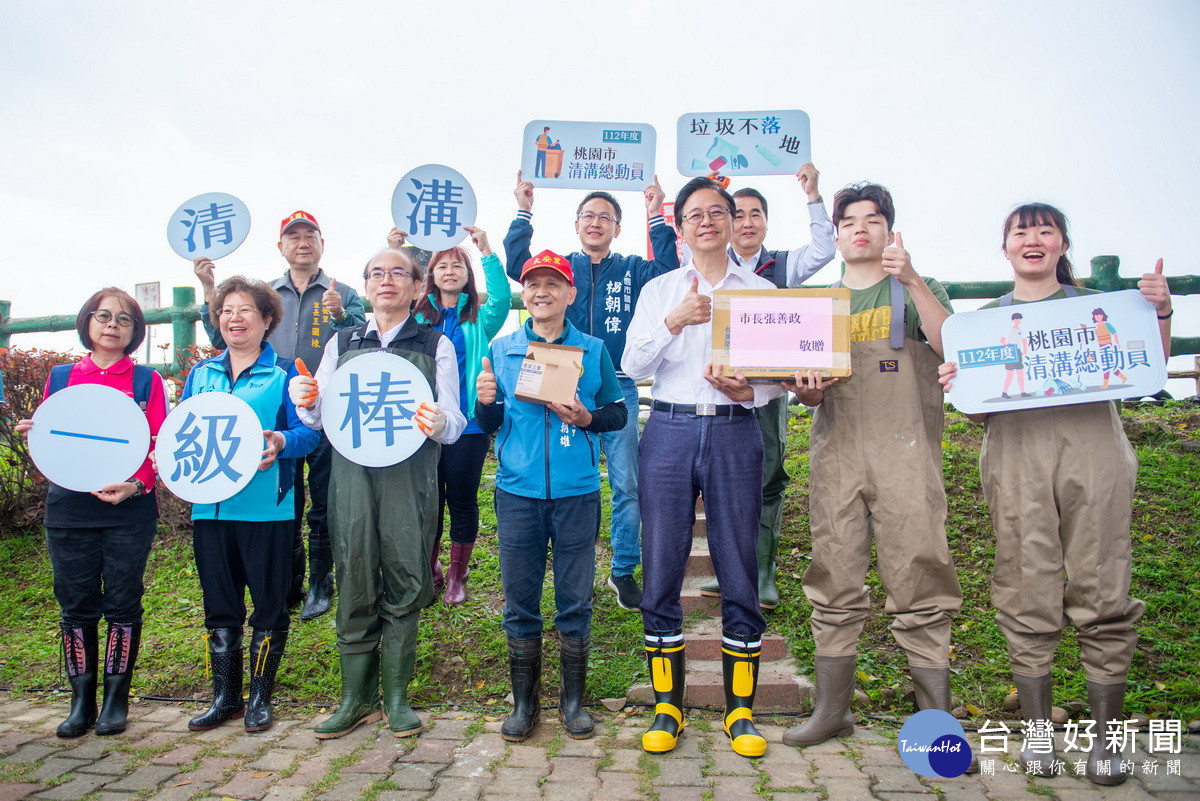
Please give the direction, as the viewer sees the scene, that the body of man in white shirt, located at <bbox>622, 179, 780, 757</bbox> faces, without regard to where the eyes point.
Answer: toward the camera

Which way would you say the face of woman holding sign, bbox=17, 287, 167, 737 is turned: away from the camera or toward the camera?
toward the camera

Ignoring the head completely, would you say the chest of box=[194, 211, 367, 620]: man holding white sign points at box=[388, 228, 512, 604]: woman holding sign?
no

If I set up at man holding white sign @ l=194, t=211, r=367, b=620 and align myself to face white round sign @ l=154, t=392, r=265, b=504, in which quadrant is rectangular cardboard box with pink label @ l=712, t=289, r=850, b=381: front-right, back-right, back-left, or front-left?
front-left

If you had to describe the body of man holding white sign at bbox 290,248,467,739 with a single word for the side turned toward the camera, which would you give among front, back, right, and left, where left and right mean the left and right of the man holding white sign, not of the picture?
front

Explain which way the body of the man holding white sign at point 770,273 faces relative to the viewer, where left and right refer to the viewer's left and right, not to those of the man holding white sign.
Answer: facing the viewer

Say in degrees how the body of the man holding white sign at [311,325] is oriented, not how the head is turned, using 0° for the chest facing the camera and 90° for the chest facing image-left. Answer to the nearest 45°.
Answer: approximately 0°

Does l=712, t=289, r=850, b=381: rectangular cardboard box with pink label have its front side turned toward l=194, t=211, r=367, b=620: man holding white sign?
no

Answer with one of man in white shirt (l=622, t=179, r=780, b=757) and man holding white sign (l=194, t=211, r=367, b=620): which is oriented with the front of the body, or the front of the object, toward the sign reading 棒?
the man holding white sign

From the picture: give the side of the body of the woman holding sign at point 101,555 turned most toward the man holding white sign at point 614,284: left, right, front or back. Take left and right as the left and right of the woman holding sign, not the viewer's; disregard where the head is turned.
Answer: left

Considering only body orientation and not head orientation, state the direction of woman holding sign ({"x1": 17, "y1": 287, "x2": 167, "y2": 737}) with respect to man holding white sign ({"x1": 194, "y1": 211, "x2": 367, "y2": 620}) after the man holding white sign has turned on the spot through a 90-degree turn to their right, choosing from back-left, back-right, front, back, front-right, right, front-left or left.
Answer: front-left

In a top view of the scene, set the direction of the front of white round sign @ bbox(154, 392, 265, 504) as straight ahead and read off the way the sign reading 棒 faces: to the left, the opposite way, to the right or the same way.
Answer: the same way

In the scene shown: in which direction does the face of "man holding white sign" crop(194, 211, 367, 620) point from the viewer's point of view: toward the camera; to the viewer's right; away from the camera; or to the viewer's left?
toward the camera

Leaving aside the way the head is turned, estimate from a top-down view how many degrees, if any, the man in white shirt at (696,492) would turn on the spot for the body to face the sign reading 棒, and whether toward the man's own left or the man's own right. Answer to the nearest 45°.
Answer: approximately 90° to the man's own right

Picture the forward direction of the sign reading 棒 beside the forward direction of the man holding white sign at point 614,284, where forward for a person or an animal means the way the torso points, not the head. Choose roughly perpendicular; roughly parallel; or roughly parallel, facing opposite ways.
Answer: roughly parallel

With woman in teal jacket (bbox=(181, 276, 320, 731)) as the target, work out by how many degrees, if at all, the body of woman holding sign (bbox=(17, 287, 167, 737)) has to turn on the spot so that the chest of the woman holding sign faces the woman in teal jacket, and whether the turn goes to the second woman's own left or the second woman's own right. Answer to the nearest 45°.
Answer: approximately 45° to the second woman's own left

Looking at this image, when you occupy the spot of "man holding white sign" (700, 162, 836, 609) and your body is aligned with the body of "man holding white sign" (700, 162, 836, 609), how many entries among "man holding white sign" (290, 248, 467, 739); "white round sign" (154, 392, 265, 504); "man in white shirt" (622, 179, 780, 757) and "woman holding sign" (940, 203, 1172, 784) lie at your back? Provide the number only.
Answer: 0

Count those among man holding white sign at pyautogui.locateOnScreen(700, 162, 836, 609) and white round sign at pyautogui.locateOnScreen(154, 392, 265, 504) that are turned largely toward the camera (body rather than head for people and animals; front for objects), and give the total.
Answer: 2

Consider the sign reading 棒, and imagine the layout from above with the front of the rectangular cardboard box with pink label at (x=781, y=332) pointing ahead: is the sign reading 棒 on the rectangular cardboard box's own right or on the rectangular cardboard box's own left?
on the rectangular cardboard box's own right

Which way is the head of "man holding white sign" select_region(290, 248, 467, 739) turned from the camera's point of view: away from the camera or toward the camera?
toward the camera

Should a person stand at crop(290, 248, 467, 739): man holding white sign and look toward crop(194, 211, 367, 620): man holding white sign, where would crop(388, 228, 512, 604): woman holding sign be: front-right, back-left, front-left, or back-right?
front-right

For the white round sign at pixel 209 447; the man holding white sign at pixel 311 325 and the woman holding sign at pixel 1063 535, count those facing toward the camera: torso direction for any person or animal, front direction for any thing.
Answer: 3

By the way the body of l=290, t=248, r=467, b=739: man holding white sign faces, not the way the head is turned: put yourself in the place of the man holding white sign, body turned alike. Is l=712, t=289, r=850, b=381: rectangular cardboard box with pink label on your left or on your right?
on your left

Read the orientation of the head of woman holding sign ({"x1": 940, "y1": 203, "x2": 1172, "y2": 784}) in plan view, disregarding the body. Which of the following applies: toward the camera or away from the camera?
toward the camera

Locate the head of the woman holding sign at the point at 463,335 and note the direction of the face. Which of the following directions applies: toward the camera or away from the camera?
toward the camera
